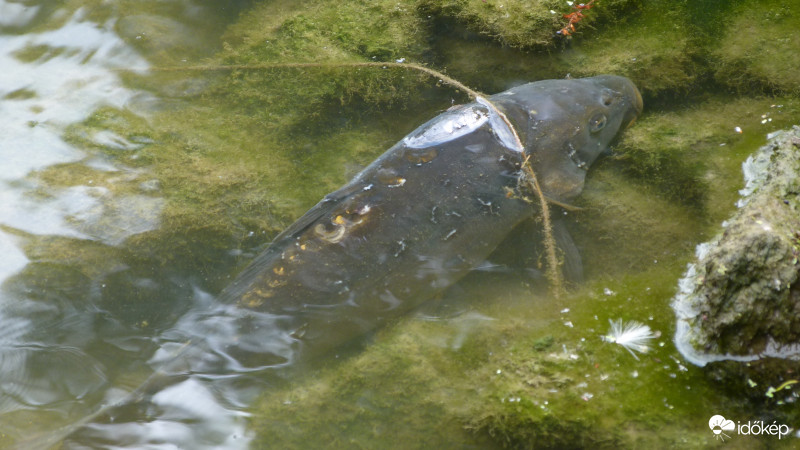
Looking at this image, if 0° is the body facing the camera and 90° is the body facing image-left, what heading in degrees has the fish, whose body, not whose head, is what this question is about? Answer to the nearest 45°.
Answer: approximately 225°

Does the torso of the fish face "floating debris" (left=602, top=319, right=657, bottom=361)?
no
